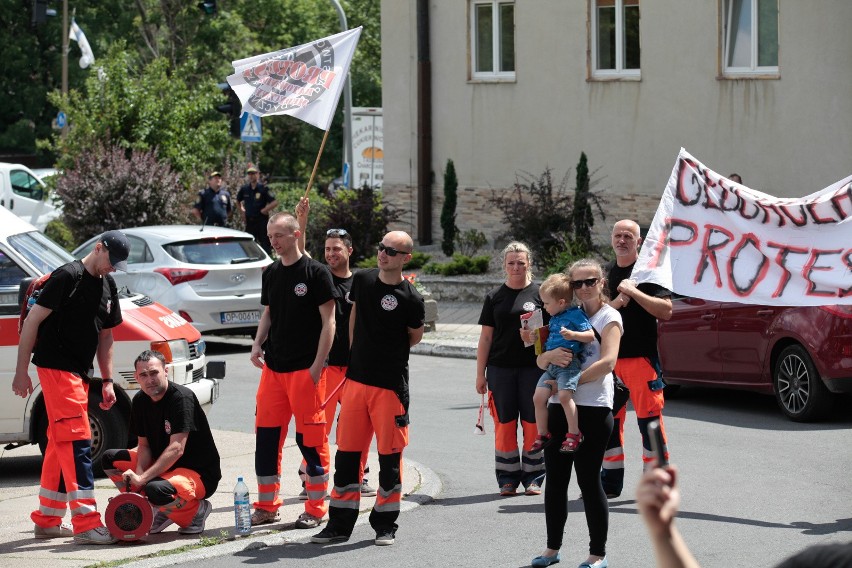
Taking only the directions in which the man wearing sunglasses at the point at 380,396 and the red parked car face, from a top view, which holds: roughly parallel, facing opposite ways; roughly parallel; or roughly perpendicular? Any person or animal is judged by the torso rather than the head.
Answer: roughly perpendicular

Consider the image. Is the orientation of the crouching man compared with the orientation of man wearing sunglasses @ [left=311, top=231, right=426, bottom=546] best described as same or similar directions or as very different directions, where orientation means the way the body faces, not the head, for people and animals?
same or similar directions

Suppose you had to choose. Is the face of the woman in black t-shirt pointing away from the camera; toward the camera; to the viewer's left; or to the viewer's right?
toward the camera

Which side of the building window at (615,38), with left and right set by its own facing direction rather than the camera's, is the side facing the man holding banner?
front

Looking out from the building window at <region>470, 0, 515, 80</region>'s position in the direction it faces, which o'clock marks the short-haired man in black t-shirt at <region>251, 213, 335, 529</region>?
The short-haired man in black t-shirt is roughly at 12 o'clock from the building window.

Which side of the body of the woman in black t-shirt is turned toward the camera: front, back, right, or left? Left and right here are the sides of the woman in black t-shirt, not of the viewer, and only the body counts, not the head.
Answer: front

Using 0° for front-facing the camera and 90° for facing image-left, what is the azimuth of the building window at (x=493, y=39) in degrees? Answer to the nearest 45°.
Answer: approximately 0°

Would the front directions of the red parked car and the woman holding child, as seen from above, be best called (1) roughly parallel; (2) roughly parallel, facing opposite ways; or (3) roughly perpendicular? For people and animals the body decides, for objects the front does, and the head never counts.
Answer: roughly perpendicular

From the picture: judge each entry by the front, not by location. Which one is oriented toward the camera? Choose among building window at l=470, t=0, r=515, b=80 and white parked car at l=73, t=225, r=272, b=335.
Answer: the building window

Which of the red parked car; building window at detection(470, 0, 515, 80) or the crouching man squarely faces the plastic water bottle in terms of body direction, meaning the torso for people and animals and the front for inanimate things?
the building window

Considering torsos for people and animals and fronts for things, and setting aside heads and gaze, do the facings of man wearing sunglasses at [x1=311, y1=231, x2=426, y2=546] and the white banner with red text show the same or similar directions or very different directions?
same or similar directions

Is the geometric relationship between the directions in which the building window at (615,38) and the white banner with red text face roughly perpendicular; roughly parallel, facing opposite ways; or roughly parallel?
roughly parallel

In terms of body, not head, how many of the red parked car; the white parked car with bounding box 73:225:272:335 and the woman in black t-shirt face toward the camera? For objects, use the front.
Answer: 1

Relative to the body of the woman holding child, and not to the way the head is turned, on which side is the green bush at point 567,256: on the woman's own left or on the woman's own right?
on the woman's own right

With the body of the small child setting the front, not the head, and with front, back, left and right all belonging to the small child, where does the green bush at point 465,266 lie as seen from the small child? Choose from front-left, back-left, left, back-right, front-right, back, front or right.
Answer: back-right

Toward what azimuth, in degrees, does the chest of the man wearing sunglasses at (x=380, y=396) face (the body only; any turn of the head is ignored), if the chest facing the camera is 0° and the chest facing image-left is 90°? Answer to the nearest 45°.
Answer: approximately 45°

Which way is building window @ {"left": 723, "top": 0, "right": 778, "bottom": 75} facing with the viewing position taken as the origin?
facing the viewer

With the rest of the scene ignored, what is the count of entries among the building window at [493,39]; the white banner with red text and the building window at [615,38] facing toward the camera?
3
